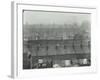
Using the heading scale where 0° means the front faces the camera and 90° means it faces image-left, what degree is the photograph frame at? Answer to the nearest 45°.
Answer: approximately 315°
